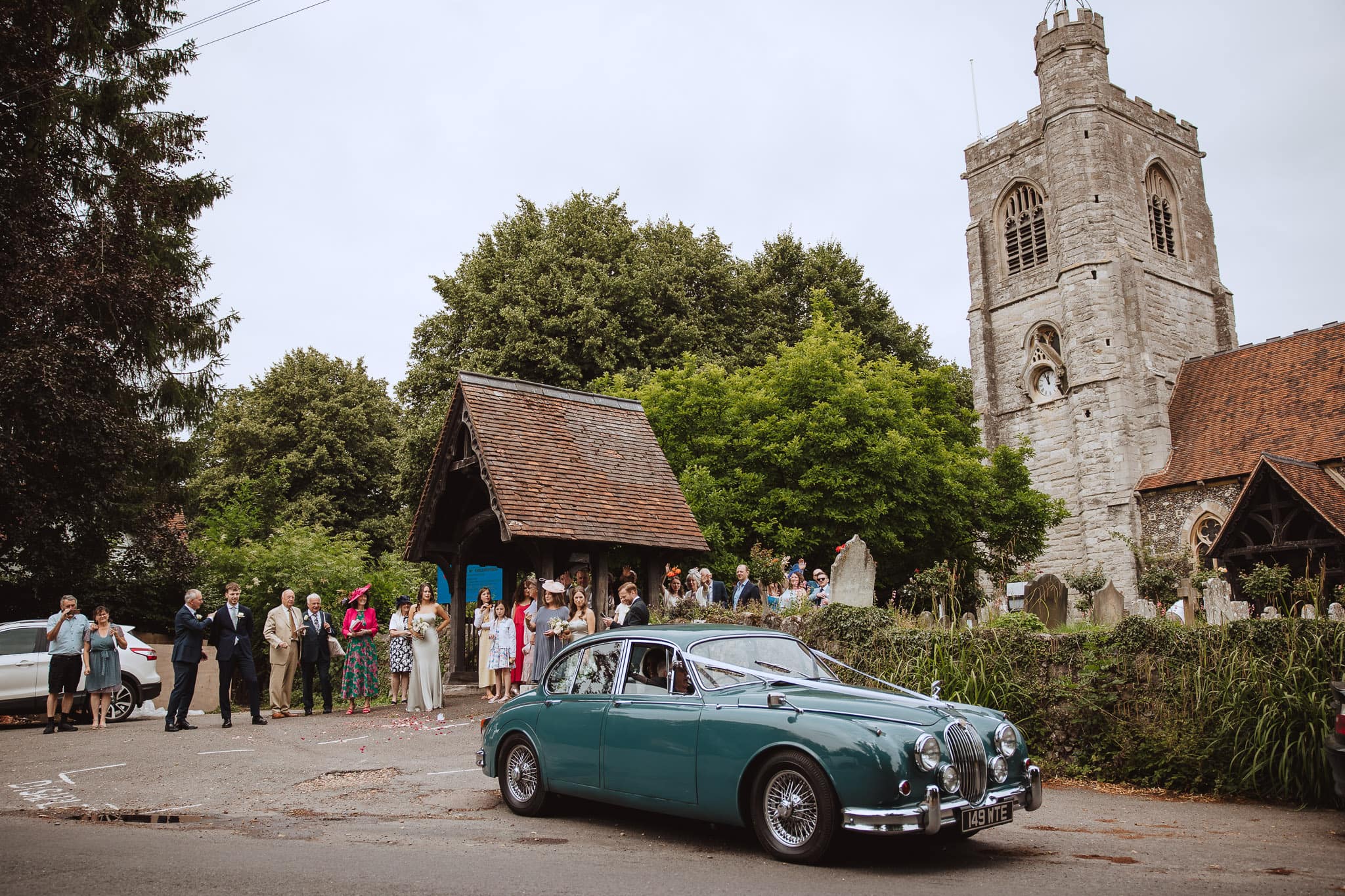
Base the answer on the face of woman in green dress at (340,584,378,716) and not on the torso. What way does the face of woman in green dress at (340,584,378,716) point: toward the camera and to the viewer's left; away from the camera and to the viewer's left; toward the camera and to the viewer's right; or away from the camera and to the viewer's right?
toward the camera and to the viewer's right

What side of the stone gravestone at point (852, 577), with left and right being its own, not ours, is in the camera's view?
front

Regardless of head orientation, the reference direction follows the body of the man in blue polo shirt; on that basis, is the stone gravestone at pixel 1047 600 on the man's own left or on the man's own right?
on the man's own left

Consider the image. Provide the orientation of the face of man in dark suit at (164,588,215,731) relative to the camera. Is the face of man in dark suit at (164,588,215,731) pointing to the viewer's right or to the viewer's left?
to the viewer's right

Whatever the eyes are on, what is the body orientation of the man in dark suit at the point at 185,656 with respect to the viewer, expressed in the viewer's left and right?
facing to the right of the viewer

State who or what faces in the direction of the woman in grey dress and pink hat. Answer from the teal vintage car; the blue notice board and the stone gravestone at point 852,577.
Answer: the blue notice board

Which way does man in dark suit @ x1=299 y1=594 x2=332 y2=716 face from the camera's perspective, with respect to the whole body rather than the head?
toward the camera

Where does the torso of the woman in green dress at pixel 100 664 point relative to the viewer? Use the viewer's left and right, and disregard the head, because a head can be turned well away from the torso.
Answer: facing the viewer

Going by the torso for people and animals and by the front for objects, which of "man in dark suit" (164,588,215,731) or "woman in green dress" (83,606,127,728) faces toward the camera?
the woman in green dress

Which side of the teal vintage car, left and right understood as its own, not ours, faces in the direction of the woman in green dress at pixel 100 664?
back

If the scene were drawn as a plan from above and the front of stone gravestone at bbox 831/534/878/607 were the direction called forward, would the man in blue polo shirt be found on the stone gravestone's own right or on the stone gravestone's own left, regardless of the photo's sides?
on the stone gravestone's own right

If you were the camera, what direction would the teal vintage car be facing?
facing the viewer and to the right of the viewer

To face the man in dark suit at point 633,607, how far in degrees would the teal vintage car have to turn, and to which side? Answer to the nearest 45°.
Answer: approximately 135° to its left

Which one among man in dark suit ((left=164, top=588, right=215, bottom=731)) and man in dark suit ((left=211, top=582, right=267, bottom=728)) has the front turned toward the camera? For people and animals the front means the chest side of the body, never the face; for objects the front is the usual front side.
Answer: man in dark suit ((left=211, top=582, right=267, bottom=728))

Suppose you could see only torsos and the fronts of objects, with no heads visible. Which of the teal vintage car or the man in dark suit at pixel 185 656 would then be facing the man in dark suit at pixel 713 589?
the man in dark suit at pixel 185 656

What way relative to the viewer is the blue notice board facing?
toward the camera

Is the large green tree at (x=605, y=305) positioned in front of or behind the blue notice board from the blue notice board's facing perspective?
behind

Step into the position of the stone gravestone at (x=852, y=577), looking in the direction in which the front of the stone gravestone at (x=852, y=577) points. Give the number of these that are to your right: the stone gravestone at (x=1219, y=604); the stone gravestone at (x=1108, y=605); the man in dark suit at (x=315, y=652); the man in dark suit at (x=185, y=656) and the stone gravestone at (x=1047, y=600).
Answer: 2
